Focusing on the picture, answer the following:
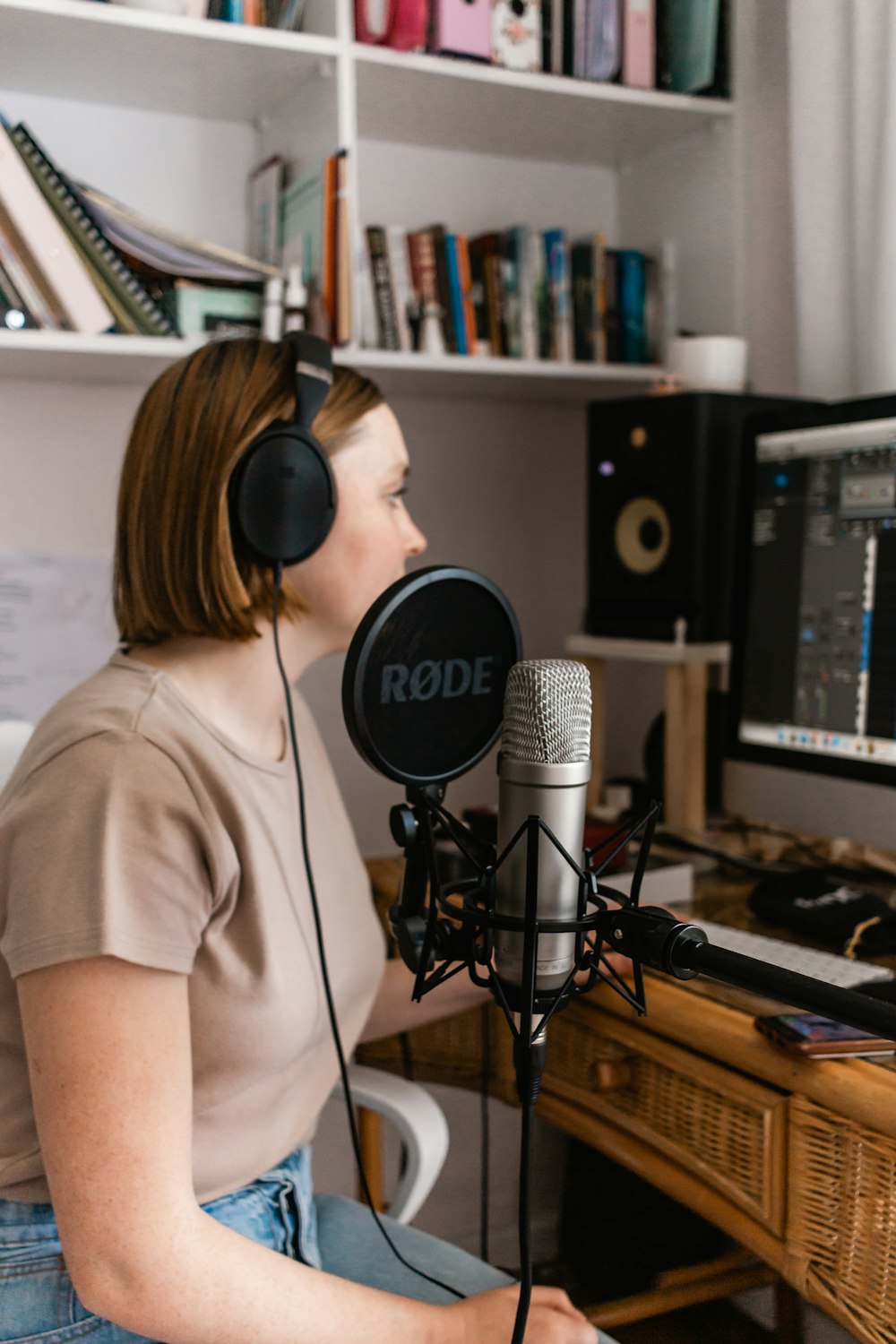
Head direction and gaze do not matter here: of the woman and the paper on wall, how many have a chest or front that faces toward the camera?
1

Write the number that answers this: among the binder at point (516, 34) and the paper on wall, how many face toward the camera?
2

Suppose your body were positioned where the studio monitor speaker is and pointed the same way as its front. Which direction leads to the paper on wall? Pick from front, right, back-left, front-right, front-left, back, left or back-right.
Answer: front-right

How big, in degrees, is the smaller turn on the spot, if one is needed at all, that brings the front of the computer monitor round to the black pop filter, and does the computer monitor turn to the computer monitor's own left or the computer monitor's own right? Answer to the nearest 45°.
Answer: approximately 45° to the computer monitor's own left

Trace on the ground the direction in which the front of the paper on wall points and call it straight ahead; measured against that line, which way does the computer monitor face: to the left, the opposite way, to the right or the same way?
to the right

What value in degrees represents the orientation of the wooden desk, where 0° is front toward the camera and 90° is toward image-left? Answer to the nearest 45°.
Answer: approximately 45°

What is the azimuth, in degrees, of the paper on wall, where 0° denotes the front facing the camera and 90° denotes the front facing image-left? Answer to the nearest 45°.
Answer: approximately 0°

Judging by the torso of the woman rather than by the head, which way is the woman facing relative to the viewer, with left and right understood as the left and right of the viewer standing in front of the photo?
facing to the right of the viewer

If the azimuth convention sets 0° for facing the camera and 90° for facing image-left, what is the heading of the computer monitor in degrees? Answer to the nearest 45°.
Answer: approximately 45°

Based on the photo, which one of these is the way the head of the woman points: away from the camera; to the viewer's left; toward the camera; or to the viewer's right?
to the viewer's right

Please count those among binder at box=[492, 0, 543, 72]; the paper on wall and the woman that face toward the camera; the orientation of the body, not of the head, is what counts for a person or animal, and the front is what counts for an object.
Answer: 2
